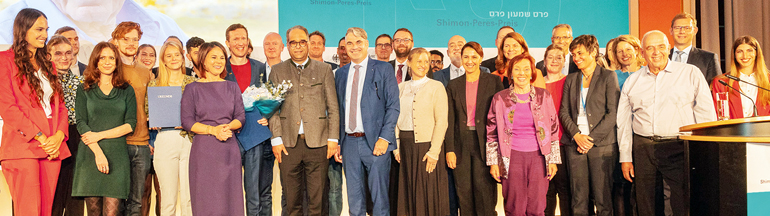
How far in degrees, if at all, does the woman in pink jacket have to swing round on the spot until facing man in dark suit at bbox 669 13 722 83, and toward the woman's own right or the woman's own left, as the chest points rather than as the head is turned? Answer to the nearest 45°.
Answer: approximately 135° to the woman's own left

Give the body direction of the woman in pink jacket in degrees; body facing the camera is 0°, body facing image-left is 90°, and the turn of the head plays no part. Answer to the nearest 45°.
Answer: approximately 0°
